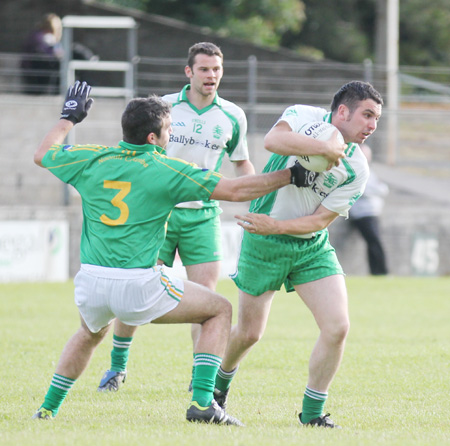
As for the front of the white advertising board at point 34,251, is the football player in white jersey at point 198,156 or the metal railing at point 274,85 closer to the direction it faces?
the football player in white jersey

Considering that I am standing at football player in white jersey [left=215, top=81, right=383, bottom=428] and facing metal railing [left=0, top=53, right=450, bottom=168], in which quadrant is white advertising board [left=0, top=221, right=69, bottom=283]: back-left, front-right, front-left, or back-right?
front-left

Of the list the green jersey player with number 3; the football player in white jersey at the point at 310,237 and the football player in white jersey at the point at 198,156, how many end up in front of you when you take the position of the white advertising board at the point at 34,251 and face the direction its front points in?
3

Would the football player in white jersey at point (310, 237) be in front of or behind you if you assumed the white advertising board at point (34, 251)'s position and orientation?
in front

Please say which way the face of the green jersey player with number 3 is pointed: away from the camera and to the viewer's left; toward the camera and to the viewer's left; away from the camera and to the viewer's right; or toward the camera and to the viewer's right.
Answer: away from the camera and to the viewer's right

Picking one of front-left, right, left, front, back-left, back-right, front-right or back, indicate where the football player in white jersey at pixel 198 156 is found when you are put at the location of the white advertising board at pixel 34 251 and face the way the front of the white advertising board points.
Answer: front

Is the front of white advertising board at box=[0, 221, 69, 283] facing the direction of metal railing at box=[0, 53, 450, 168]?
no

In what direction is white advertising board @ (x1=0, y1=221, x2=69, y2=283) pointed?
toward the camera

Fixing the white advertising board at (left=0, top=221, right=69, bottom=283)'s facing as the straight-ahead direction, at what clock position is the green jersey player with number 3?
The green jersey player with number 3 is roughly at 12 o'clock from the white advertising board.

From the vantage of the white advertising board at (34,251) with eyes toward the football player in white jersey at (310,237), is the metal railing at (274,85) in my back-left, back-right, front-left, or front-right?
back-left
